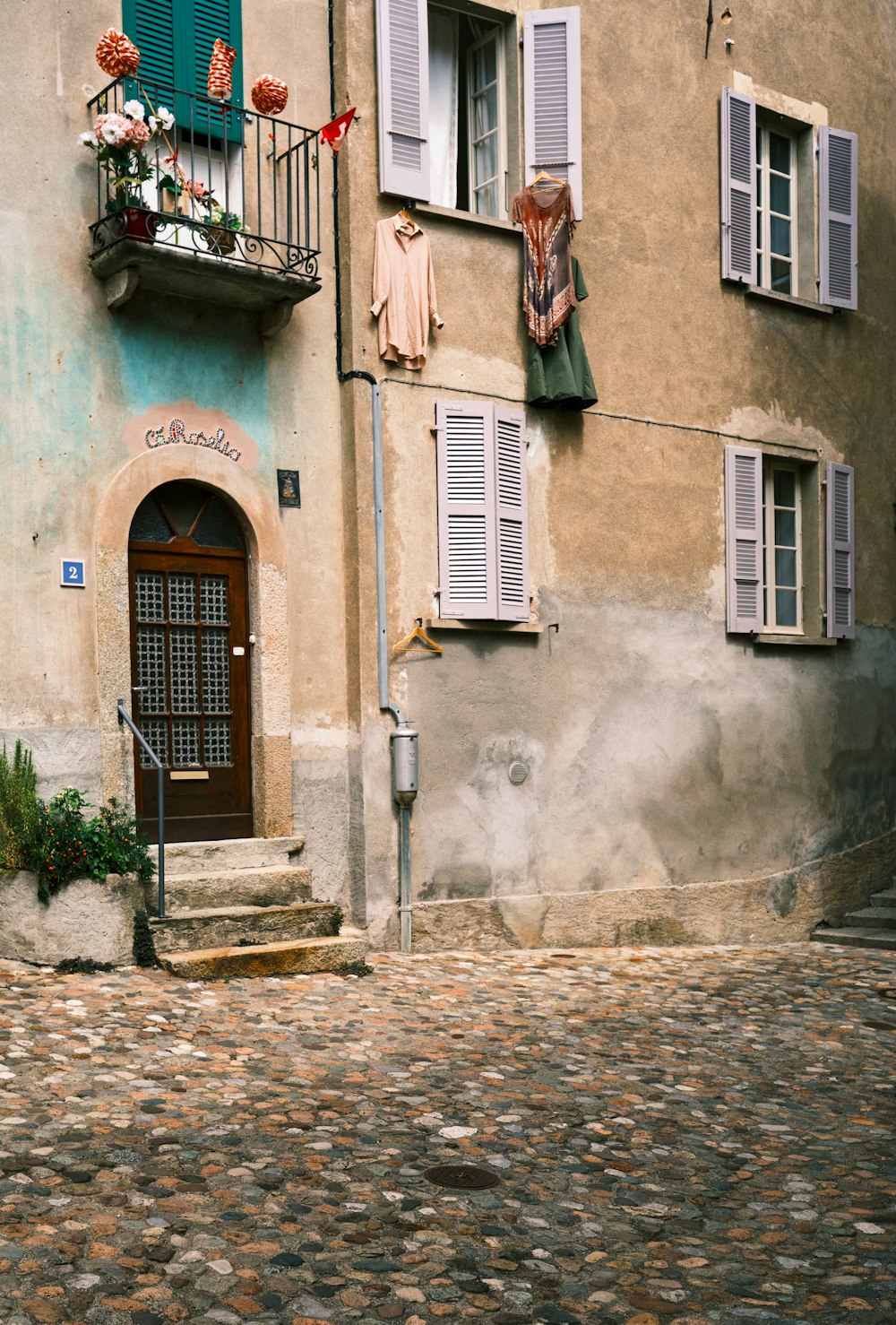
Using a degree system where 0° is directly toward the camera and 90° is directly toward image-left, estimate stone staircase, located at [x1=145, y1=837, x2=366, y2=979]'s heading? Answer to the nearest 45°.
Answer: approximately 0°

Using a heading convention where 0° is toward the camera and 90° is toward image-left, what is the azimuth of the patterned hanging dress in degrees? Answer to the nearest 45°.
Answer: approximately 0°

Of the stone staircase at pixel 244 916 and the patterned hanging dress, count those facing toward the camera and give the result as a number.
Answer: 2

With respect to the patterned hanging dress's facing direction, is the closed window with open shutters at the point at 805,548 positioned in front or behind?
behind

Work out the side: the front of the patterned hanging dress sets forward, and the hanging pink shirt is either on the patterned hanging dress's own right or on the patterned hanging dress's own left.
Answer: on the patterned hanging dress's own right

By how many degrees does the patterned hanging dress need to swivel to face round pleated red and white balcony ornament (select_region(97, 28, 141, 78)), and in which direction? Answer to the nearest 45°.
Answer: approximately 45° to its right

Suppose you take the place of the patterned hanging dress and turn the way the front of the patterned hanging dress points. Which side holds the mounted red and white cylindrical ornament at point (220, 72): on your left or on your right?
on your right
